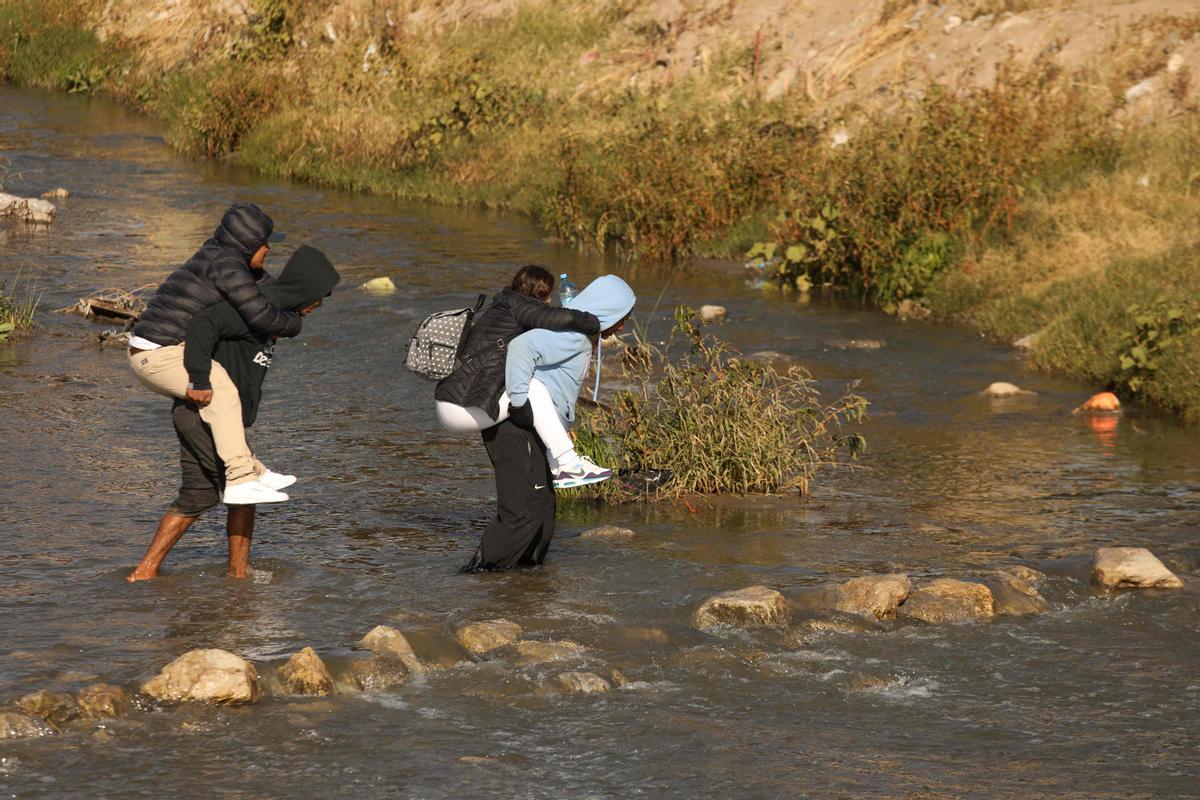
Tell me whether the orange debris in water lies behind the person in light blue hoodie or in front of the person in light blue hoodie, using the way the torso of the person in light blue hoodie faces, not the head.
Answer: in front

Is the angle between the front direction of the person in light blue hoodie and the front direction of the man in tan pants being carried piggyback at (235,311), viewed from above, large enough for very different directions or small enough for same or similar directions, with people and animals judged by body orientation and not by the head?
same or similar directions

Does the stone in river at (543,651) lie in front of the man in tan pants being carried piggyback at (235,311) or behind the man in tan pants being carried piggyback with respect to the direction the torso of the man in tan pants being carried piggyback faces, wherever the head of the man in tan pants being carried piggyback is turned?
in front

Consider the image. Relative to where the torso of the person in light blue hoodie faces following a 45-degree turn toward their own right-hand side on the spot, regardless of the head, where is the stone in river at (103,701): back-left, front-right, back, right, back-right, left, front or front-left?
right

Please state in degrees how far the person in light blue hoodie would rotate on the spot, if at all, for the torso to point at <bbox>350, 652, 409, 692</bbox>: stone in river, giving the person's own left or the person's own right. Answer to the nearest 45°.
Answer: approximately 135° to the person's own right

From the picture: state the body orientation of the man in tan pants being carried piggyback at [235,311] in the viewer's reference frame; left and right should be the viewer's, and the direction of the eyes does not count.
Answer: facing to the right of the viewer

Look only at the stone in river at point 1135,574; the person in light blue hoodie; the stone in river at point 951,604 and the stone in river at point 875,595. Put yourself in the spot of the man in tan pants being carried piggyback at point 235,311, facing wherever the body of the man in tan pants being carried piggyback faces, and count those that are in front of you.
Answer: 4

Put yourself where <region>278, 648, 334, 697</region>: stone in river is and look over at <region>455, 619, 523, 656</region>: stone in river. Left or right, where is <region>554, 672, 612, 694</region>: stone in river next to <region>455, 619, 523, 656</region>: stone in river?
right

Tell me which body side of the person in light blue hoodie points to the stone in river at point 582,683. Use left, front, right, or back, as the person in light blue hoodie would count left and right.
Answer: right

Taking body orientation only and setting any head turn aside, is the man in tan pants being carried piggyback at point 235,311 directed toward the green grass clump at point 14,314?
no

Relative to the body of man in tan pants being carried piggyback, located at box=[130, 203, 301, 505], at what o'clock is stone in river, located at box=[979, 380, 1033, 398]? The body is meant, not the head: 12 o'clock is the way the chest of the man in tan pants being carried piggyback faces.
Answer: The stone in river is roughly at 11 o'clock from the man in tan pants being carried piggyback.

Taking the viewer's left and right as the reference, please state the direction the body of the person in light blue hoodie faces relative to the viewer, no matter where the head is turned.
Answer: facing to the right of the viewer

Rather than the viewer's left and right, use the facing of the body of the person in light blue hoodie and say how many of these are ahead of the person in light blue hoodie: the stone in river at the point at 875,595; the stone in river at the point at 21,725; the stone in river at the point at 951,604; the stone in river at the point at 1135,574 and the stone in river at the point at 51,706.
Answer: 3

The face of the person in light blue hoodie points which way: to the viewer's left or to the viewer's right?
to the viewer's right

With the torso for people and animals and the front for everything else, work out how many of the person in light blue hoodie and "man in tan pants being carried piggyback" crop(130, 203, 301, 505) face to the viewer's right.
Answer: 2
